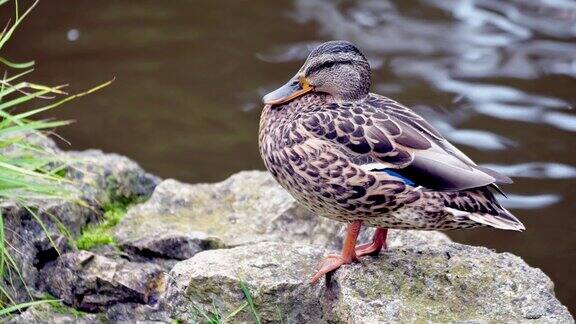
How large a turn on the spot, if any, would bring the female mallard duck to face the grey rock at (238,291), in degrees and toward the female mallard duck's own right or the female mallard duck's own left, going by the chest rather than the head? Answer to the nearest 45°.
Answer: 0° — it already faces it

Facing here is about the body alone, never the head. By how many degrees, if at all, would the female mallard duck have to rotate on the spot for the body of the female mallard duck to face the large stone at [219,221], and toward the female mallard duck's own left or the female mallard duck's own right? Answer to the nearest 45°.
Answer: approximately 45° to the female mallard duck's own right

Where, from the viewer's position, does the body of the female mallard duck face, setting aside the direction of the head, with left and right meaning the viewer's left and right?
facing to the left of the viewer

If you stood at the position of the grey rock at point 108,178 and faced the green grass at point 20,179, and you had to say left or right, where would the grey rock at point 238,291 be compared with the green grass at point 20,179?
left
